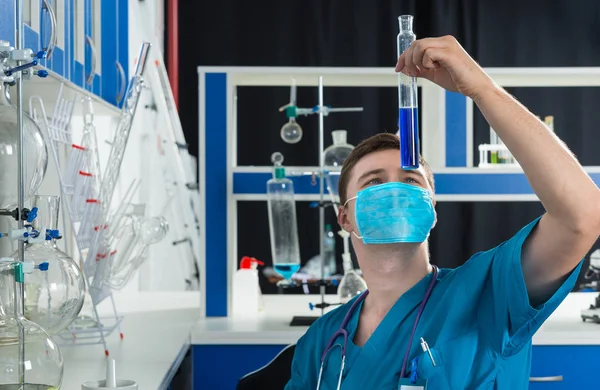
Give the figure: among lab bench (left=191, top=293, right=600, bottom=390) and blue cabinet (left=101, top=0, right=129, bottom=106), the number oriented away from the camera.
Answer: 0

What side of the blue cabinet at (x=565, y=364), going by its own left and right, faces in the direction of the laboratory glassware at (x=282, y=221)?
right

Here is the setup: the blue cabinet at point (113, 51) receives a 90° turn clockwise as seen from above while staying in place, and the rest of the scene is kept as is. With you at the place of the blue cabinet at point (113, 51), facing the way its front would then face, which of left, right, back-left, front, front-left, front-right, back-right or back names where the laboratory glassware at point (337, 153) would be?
back-left

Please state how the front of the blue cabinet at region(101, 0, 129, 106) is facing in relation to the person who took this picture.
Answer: facing the viewer and to the right of the viewer

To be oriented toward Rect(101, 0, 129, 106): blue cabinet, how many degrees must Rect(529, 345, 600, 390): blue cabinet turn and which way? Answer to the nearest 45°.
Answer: approximately 90° to its right

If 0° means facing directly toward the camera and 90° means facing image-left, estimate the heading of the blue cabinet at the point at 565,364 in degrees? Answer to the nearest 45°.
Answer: approximately 0°

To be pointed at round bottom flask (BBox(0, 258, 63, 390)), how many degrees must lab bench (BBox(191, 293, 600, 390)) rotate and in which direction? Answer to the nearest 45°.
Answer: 0° — it already faces it

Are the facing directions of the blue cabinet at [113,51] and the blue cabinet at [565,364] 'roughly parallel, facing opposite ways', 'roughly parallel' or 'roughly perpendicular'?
roughly perpendicular
